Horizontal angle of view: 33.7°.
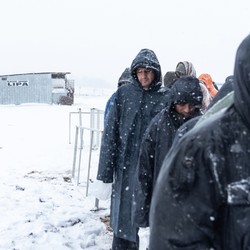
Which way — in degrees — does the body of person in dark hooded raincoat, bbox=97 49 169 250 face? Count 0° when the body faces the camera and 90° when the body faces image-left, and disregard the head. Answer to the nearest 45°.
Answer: approximately 0°

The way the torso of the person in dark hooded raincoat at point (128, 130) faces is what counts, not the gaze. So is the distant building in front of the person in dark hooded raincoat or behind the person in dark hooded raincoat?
behind

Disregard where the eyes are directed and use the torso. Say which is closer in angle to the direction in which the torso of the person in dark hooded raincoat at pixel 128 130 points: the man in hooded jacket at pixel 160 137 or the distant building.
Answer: the man in hooded jacket
